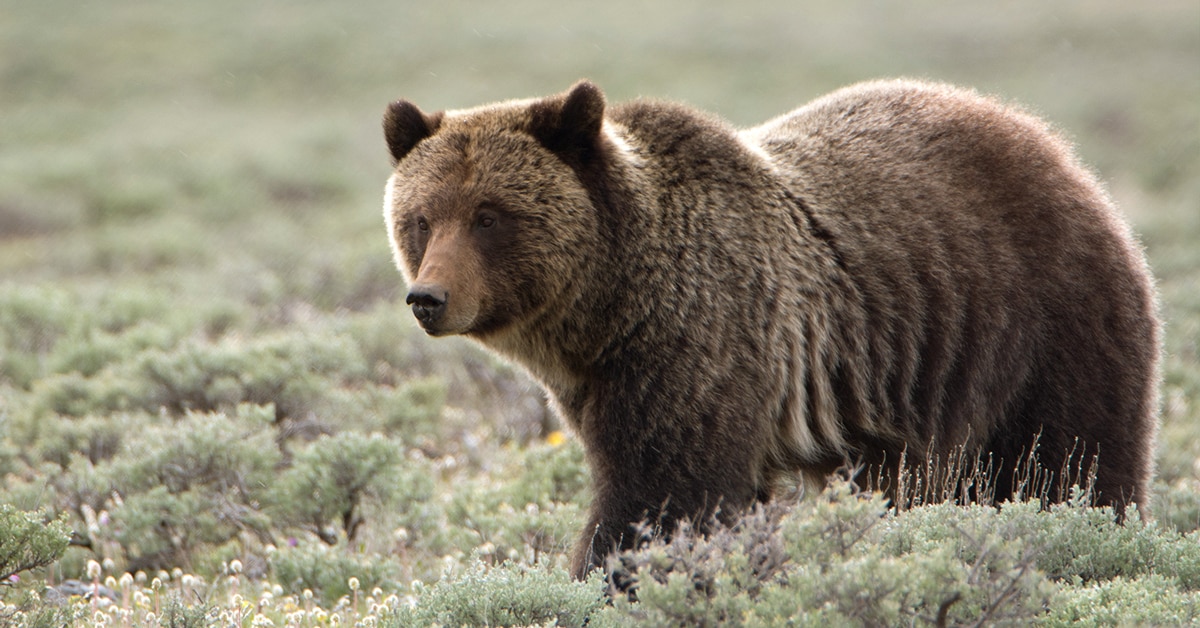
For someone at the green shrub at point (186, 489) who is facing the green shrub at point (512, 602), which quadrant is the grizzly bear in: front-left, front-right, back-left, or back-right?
front-left

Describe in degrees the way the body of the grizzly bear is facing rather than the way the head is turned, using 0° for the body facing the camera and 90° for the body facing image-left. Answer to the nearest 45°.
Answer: approximately 45°

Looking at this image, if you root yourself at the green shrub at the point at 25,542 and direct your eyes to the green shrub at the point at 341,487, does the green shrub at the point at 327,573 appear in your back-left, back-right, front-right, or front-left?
front-right

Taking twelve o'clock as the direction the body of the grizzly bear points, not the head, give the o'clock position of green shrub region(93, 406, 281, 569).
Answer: The green shrub is roughly at 2 o'clock from the grizzly bear.

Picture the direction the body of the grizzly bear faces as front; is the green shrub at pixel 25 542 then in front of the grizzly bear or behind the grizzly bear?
in front

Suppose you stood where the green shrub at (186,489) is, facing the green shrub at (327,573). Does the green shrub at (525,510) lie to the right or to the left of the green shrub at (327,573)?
left

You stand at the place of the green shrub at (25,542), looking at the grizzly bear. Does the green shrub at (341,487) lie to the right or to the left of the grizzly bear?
left

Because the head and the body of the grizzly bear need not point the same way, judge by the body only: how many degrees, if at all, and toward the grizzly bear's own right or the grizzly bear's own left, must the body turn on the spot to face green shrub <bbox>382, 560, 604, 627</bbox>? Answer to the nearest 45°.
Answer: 0° — it already faces it
